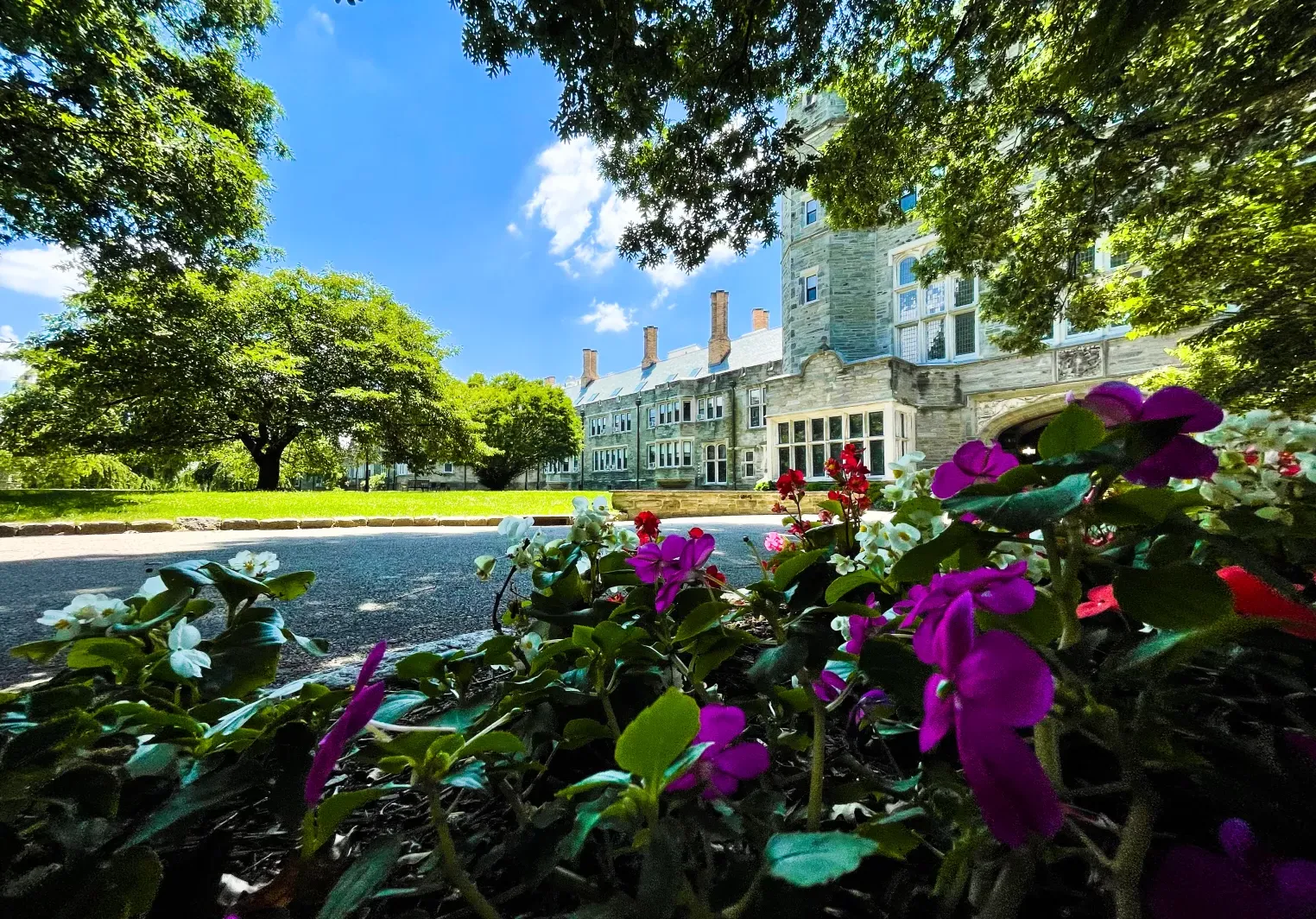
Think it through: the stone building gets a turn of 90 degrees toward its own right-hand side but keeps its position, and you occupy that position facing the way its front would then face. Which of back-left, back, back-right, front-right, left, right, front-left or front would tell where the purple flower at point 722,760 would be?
back-left

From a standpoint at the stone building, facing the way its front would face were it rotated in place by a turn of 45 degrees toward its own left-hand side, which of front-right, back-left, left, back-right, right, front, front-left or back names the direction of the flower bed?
front

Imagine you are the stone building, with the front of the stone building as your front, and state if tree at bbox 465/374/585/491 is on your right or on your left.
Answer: on your right

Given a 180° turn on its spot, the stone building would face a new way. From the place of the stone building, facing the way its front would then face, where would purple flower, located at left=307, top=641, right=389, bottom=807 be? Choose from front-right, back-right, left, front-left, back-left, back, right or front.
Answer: back-right

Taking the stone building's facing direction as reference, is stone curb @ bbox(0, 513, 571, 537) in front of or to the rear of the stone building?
in front

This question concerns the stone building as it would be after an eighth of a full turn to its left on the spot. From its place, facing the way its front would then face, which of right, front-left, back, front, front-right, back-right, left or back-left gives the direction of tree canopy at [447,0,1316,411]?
front

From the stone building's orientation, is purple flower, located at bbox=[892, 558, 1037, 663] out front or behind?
out front

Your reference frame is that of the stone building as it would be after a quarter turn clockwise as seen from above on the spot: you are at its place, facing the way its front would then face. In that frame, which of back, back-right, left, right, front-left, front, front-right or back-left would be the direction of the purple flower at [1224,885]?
back-left

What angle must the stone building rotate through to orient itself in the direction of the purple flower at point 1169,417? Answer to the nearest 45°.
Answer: approximately 45° to its left

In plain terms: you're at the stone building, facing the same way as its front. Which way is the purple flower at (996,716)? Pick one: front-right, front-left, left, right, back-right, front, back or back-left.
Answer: front-left
